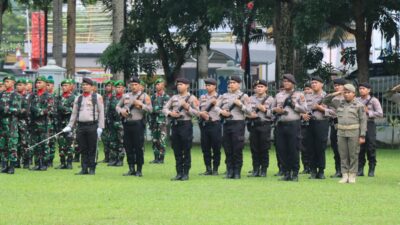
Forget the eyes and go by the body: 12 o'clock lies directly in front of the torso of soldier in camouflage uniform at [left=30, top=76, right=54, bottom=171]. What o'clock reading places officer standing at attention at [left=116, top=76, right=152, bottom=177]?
The officer standing at attention is roughly at 9 o'clock from the soldier in camouflage uniform.

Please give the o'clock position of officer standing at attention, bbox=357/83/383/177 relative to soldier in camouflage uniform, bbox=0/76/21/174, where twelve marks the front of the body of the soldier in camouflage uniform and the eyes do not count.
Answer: The officer standing at attention is roughly at 8 o'clock from the soldier in camouflage uniform.

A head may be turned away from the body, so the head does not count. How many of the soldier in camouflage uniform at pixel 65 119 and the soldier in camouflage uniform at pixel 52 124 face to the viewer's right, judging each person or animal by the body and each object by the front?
0

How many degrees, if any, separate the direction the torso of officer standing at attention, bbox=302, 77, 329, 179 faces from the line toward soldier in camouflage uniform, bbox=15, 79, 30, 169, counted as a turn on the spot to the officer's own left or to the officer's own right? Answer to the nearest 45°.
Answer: approximately 45° to the officer's own right
